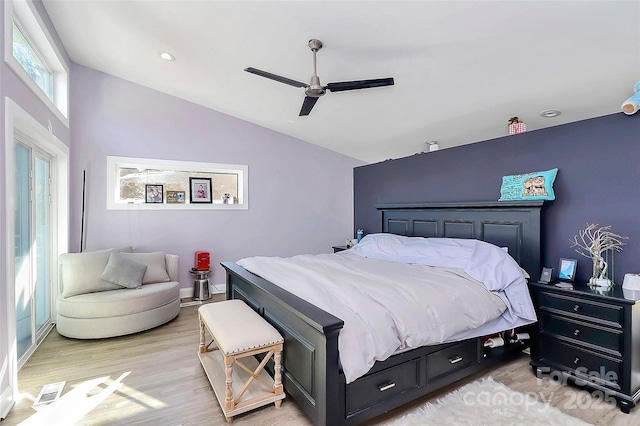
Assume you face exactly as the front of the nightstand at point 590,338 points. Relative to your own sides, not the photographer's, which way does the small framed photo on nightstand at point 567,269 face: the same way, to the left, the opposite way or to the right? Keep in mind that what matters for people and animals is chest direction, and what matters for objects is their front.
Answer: the same way

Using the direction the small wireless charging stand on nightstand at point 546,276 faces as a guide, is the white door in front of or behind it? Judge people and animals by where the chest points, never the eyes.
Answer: in front

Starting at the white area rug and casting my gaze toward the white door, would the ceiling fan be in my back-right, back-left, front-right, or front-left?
front-right

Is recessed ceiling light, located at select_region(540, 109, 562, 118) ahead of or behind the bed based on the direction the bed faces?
behind

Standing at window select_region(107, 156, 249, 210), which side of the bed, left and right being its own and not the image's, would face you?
right

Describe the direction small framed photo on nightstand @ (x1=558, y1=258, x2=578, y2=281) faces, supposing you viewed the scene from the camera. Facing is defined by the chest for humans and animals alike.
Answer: facing the viewer and to the left of the viewer

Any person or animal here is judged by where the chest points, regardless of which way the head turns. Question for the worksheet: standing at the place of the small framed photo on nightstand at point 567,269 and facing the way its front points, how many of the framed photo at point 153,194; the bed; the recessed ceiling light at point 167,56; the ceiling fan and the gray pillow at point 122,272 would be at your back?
0

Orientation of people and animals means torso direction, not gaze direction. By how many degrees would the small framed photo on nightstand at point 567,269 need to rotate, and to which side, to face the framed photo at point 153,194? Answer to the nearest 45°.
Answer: approximately 45° to its right

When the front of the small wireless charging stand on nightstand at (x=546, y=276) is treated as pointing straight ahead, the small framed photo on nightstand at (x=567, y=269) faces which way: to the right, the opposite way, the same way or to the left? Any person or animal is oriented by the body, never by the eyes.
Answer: the same way

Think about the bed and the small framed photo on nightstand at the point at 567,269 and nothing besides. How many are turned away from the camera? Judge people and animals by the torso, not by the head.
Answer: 0

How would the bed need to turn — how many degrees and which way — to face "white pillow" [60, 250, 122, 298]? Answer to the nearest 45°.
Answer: approximately 45° to its right

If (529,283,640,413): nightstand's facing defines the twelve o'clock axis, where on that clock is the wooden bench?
The wooden bench is roughly at 12 o'clock from the nightstand.
